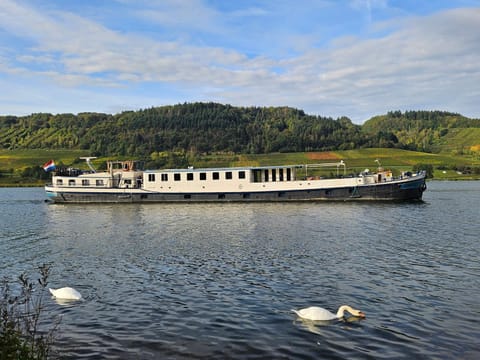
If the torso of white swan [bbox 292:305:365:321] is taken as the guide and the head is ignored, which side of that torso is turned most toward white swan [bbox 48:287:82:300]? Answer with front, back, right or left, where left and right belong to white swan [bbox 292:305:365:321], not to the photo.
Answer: back

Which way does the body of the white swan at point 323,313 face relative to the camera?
to the viewer's right
